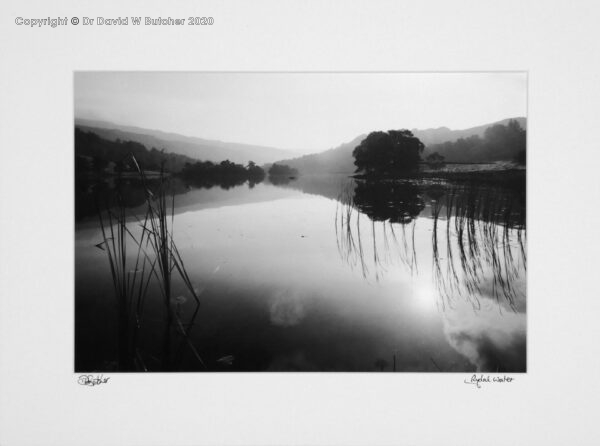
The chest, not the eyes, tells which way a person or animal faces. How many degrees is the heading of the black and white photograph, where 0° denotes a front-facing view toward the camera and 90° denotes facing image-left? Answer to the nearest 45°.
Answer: approximately 0°
